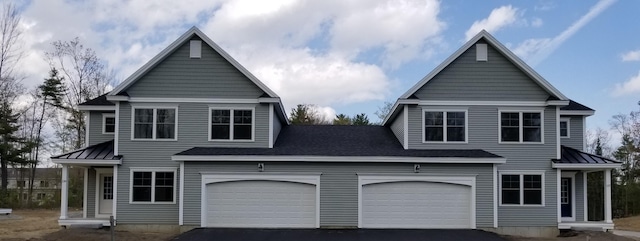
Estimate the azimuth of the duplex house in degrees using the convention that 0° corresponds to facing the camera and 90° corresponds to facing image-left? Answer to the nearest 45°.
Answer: approximately 0°
